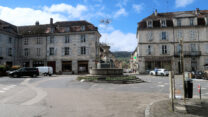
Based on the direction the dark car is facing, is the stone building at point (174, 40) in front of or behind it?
behind

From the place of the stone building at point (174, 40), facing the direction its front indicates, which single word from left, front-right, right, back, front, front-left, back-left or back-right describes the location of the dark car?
front-right

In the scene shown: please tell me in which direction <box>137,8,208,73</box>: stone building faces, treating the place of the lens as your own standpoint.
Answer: facing the viewer

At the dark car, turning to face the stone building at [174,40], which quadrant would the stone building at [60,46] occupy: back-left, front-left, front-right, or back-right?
front-left

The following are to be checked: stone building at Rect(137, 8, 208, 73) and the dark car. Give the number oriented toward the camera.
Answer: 1

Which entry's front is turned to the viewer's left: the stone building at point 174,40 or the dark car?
the dark car

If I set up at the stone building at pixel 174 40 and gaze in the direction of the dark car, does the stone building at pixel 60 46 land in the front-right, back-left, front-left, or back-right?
front-right

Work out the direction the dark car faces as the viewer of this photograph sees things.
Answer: facing to the left of the viewer
